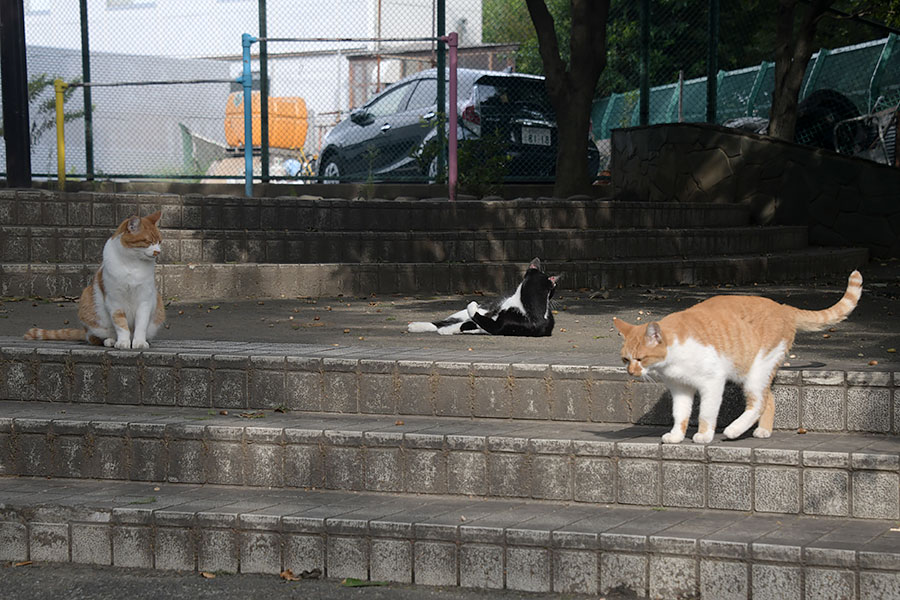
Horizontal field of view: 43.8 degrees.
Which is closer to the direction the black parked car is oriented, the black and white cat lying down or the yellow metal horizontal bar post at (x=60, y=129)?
the yellow metal horizontal bar post

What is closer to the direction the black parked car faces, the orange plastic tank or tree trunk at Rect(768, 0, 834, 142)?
the orange plastic tank

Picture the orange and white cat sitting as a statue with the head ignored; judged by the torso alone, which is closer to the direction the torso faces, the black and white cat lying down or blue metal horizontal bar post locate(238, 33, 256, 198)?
the black and white cat lying down

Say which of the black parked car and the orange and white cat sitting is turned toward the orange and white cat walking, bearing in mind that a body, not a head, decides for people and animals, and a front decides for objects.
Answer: the orange and white cat sitting

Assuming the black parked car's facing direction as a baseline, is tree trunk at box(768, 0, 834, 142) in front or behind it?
behind

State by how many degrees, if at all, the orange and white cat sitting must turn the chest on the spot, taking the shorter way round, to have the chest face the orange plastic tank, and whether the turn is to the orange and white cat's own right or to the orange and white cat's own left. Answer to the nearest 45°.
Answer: approximately 135° to the orange and white cat's own left

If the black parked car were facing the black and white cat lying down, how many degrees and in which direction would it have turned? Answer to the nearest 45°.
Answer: approximately 135° to its left

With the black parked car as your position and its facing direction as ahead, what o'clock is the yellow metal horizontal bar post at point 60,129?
The yellow metal horizontal bar post is roughly at 10 o'clock from the black parked car.

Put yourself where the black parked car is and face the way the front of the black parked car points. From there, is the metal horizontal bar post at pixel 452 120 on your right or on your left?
on your left

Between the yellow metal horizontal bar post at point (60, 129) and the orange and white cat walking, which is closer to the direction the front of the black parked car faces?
the yellow metal horizontal bar post

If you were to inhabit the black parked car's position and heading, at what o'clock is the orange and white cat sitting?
The orange and white cat sitting is roughly at 8 o'clock from the black parked car.

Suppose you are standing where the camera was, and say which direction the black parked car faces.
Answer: facing away from the viewer and to the left of the viewer

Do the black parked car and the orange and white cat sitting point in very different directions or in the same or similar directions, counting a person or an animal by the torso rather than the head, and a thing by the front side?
very different directions

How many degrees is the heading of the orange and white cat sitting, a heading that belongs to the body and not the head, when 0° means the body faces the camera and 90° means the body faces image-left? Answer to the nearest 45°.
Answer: approximately 315°

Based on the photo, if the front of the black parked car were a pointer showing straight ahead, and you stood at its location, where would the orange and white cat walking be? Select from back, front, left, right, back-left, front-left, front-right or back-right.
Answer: back-left
